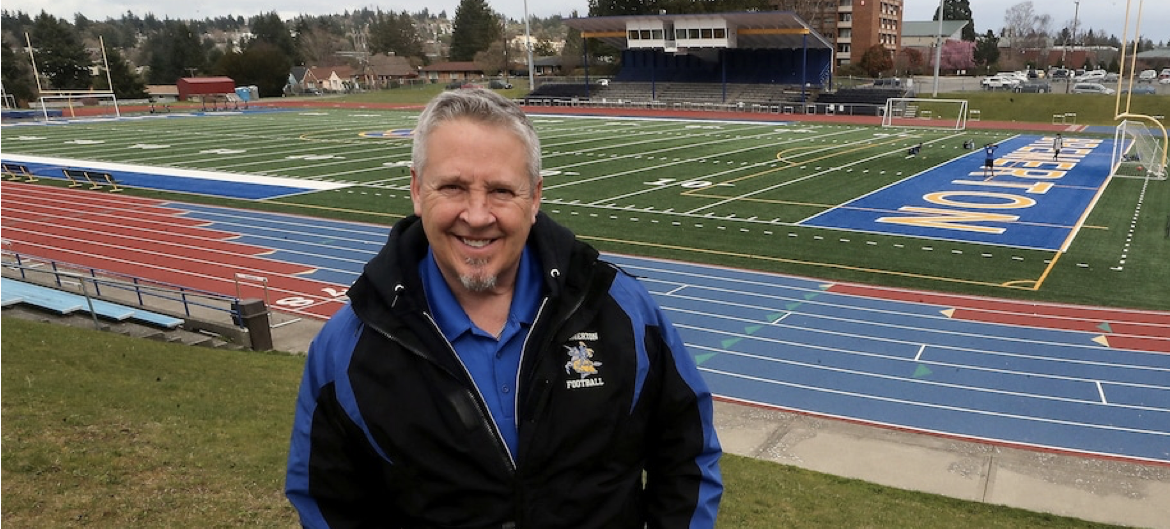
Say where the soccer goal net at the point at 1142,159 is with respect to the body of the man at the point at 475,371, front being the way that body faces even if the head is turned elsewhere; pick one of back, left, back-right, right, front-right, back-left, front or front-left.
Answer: back-left

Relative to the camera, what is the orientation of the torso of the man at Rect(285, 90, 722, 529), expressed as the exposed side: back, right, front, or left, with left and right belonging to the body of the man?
front

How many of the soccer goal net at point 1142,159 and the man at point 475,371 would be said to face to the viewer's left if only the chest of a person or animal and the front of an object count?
1

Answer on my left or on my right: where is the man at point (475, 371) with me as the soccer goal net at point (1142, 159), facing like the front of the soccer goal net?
on my left

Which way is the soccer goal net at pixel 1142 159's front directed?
to the viewer's left

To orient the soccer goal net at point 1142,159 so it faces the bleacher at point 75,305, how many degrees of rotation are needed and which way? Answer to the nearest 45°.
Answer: approximately 45° to its left

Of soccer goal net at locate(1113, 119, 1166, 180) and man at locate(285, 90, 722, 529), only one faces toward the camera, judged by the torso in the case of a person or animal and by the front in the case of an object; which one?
the man

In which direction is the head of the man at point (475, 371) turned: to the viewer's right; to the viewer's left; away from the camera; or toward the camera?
toward the camera

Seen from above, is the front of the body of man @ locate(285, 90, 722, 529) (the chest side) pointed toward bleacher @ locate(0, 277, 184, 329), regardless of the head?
no
